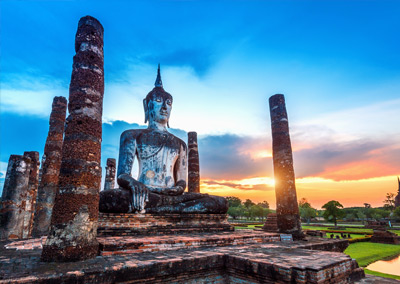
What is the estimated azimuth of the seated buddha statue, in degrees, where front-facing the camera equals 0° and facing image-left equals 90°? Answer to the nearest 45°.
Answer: approximately 315°

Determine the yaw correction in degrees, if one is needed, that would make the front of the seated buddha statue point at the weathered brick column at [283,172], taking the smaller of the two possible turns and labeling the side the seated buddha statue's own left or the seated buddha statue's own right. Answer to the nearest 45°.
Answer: approximately 45° to the seated buddha statue's own left

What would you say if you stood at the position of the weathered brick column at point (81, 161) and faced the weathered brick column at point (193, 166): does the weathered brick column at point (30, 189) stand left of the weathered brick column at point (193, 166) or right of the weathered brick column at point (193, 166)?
left

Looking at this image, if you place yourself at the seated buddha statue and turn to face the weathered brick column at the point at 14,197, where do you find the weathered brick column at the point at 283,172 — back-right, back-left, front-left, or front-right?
back-left
